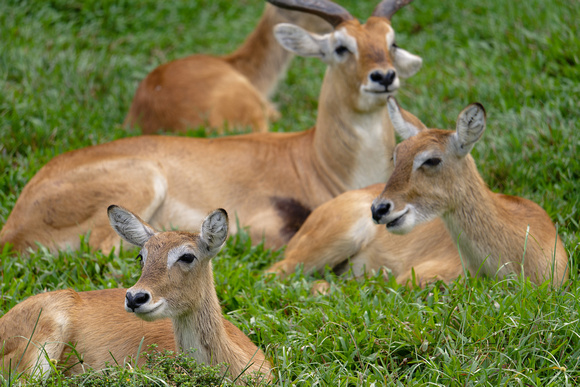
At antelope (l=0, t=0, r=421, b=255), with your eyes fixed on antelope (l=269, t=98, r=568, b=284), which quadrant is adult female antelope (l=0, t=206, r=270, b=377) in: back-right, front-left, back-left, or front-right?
front-right

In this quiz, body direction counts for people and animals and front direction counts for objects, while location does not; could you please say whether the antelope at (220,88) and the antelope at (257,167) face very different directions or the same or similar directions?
same or similar directions

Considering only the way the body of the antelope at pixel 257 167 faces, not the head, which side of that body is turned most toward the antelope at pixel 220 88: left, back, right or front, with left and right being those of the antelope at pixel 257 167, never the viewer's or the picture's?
left

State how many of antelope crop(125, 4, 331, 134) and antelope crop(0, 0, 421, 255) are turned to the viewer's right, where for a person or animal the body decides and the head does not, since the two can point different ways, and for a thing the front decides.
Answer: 2

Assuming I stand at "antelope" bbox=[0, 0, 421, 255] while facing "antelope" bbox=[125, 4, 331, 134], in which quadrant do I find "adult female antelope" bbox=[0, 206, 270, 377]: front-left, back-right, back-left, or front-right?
back-left

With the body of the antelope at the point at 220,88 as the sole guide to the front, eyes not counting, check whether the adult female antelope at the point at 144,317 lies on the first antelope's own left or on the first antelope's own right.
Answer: on the first antelope's own right

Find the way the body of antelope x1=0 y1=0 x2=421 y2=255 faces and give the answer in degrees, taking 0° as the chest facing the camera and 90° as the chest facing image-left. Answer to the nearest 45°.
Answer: approximately 270°

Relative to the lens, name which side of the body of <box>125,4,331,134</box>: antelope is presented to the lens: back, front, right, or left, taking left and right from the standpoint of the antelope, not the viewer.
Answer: right

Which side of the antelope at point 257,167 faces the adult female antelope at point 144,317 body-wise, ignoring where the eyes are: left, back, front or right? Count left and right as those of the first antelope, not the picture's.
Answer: right

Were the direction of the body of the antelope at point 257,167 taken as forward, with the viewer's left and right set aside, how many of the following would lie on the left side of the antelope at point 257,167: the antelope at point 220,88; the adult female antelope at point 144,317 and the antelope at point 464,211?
1

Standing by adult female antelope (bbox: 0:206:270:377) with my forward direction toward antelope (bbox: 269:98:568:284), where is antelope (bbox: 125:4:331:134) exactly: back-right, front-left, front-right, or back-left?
front-left
